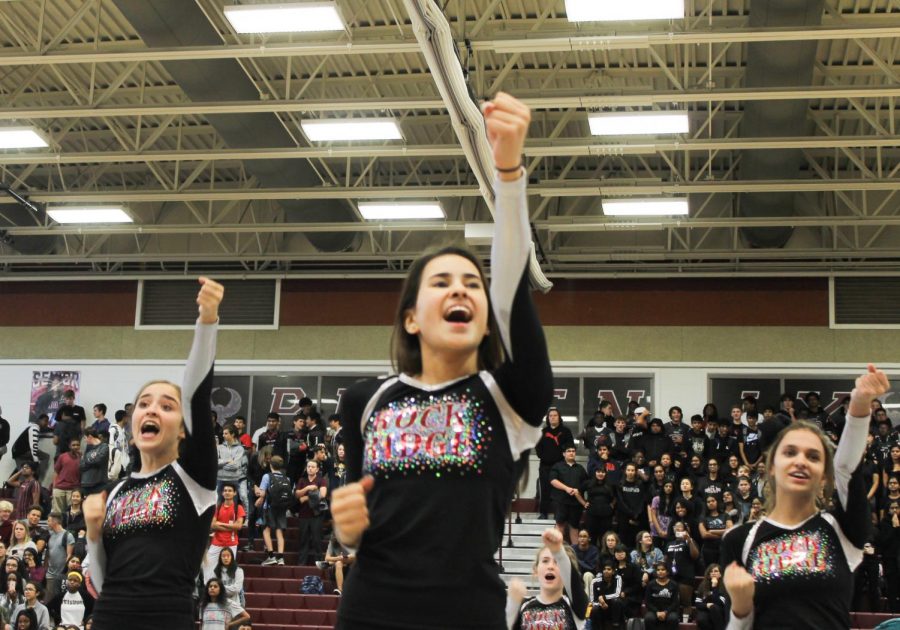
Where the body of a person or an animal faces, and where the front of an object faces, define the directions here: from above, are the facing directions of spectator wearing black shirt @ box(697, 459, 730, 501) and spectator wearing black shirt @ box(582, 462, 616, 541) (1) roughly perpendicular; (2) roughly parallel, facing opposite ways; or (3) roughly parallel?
roughly parallel

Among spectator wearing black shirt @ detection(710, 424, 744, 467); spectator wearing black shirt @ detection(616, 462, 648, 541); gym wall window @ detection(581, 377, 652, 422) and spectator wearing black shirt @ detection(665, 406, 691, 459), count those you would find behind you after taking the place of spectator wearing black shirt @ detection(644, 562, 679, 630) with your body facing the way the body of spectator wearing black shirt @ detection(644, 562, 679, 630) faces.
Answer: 4

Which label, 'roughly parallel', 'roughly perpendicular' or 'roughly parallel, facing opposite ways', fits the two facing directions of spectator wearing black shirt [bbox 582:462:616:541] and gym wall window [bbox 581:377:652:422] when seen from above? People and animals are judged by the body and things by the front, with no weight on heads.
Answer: roughly parallel

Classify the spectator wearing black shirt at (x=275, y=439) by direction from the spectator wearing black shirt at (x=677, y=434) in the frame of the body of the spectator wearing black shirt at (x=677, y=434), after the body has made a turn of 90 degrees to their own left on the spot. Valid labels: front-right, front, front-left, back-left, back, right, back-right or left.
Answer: back

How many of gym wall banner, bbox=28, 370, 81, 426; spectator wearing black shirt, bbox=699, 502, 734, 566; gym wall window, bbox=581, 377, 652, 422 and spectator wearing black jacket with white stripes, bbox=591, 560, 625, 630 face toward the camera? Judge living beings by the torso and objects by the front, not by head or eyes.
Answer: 4

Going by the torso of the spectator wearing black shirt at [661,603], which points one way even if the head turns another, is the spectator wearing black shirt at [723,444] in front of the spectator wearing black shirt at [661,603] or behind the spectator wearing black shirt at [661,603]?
behind

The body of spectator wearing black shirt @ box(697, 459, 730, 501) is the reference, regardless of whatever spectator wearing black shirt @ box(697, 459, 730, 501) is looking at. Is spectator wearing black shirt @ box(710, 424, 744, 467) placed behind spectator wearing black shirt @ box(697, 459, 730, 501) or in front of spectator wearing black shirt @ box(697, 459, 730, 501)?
behind

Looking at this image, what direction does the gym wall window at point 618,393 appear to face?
toward the camera

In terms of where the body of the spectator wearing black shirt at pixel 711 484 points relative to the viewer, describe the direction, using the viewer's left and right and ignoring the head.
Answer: facing the viewer

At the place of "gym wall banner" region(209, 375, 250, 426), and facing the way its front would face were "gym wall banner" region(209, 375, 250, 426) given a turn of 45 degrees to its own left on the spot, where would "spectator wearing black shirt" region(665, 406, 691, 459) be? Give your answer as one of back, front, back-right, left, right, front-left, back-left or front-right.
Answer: front

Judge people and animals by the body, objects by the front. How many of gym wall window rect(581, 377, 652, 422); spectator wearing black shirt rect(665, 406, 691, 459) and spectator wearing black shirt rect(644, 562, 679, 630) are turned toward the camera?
3

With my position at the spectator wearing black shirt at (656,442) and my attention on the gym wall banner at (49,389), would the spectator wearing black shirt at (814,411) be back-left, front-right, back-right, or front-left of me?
back-right

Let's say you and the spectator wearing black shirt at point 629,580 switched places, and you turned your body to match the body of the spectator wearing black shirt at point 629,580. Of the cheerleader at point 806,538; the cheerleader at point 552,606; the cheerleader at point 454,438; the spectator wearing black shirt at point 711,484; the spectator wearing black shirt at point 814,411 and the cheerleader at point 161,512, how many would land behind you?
2

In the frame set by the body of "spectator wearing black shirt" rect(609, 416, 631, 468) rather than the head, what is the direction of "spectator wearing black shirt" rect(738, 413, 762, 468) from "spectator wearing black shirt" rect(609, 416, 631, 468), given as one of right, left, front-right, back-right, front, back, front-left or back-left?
left

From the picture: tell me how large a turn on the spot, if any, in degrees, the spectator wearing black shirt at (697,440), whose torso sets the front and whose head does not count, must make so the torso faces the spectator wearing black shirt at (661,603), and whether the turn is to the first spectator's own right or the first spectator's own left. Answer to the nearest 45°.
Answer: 0° — they already face them

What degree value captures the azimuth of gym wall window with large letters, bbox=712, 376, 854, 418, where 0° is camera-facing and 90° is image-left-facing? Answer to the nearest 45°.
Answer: approximately 0°
